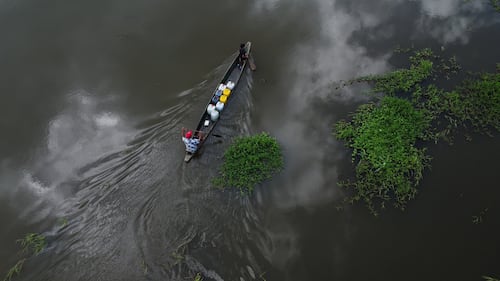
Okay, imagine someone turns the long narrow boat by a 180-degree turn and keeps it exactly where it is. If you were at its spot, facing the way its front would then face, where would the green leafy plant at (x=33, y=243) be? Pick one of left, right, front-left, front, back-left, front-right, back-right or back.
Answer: front-right

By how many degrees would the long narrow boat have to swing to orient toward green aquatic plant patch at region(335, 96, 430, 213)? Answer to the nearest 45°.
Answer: approximately 45° to its right

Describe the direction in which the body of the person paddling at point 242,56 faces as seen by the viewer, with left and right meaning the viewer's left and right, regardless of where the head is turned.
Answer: facing away from the viewer and to the right of the viewer

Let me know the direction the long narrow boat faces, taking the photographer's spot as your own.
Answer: facing away from the viewer and to the right of the viewer

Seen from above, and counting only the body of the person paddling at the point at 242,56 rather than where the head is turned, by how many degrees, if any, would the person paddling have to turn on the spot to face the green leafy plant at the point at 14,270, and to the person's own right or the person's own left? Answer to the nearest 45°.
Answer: approximately 135° to the person's own left

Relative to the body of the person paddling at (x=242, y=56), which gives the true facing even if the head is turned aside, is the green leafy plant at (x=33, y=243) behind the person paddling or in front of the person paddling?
behind
